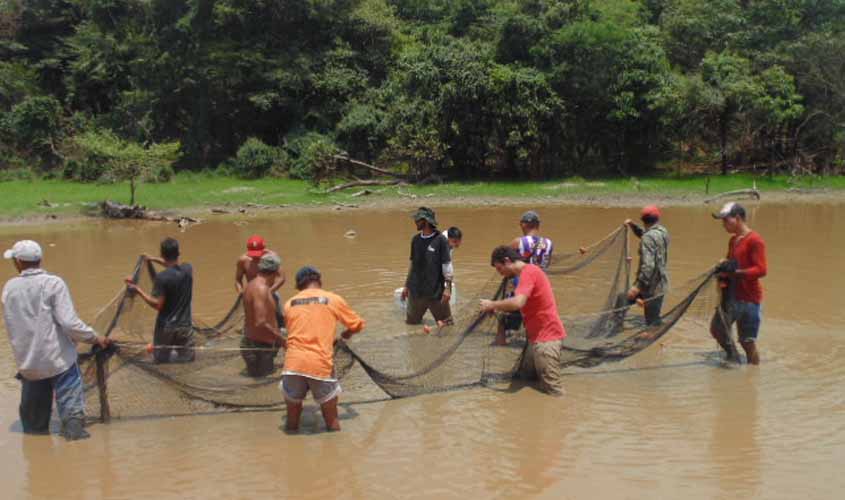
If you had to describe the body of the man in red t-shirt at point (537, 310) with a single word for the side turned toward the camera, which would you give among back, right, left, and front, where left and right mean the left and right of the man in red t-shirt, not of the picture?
left

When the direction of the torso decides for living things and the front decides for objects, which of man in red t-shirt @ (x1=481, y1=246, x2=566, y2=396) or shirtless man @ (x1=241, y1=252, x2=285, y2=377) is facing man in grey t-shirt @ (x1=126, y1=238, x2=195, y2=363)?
the man in red t-shirt

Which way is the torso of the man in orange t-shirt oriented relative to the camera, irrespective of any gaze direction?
away from the camera

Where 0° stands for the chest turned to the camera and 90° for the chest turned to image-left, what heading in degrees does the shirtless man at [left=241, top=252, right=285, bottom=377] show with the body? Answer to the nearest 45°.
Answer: approximately 225°

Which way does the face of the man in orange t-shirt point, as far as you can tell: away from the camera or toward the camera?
away from the camera

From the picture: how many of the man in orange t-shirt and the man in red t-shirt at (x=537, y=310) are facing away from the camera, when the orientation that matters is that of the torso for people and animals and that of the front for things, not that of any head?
1

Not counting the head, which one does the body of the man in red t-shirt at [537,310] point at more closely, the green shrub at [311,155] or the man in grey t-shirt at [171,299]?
the man in grey t-shirt

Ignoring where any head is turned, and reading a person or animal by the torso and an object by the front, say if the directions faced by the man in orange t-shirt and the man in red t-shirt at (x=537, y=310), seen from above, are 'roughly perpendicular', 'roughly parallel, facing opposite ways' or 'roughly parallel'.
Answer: roughly perpendicular

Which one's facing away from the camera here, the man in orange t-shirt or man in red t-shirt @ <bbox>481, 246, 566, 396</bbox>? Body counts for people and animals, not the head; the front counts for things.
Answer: the man in orange t-shirt
